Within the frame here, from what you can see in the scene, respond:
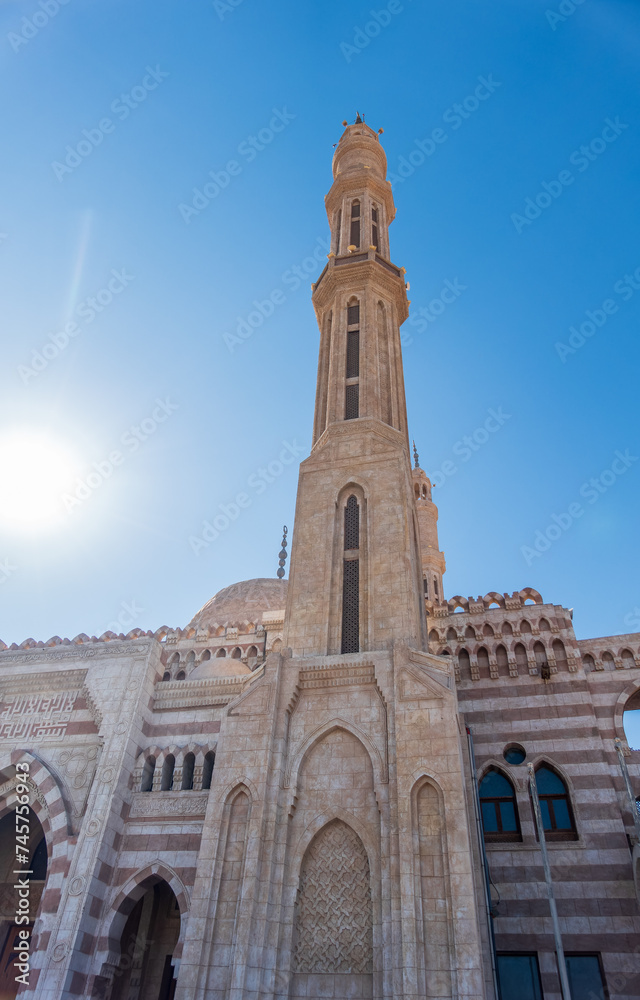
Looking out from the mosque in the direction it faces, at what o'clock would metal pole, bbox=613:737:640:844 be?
The metal pole is roughly at 9 o'clock from the mosque.

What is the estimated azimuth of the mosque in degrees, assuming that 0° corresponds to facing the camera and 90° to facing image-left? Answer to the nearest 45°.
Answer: approximately 0°
